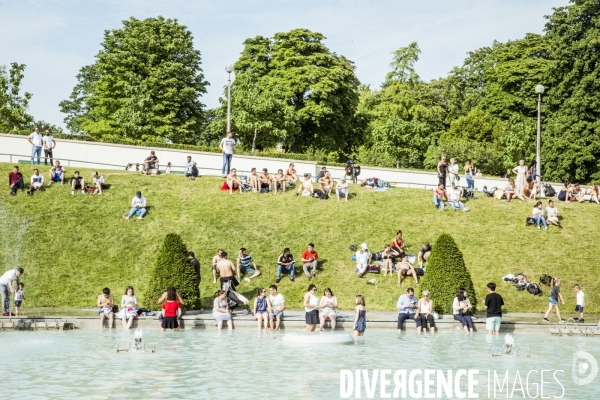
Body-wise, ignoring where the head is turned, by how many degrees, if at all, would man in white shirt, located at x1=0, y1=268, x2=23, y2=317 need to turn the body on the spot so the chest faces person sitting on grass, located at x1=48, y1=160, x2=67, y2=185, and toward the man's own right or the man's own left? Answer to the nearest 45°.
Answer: approximately 90° to the man's own left

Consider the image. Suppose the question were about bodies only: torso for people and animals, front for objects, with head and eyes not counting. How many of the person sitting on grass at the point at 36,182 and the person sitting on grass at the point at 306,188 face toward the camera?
2

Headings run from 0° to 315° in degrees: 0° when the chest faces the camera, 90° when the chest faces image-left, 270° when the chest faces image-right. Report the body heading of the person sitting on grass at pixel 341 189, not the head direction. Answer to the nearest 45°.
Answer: approximately 0°

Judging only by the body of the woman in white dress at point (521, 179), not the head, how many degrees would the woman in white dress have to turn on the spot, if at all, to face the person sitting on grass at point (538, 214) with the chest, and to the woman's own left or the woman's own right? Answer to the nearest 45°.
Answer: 0° — they already face them

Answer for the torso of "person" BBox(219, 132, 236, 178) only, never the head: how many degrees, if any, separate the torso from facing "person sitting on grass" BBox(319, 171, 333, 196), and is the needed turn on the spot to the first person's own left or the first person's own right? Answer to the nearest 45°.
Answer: approximately 45° to the first person's own left

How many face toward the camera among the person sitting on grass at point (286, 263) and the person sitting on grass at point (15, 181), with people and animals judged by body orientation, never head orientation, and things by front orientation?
2

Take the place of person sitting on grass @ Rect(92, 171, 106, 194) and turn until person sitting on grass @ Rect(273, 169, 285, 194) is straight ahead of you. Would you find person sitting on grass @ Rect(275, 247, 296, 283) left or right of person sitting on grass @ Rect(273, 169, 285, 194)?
right
